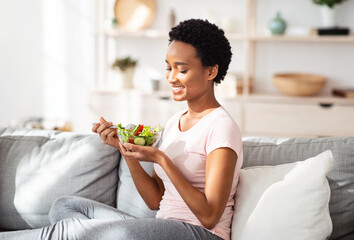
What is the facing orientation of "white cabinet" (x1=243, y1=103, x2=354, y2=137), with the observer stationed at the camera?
facing the viewer

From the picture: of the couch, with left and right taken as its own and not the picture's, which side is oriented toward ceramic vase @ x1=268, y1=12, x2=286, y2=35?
back

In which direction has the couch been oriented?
toward the camera

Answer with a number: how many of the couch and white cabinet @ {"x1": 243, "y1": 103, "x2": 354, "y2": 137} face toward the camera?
2

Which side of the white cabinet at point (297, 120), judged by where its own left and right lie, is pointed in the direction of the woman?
front

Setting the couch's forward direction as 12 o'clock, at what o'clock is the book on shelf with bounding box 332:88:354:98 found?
The book on shelf is roughly at 7 o'clock from the couch.

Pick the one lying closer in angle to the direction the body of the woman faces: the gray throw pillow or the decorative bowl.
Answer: the gray throw pillow

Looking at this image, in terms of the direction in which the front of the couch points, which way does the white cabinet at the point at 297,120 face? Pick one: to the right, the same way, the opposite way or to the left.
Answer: the same way

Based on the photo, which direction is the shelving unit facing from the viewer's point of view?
toward the camera

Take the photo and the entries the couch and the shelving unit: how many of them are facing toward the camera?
2

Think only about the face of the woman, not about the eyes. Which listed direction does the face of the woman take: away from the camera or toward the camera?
toward the camera
